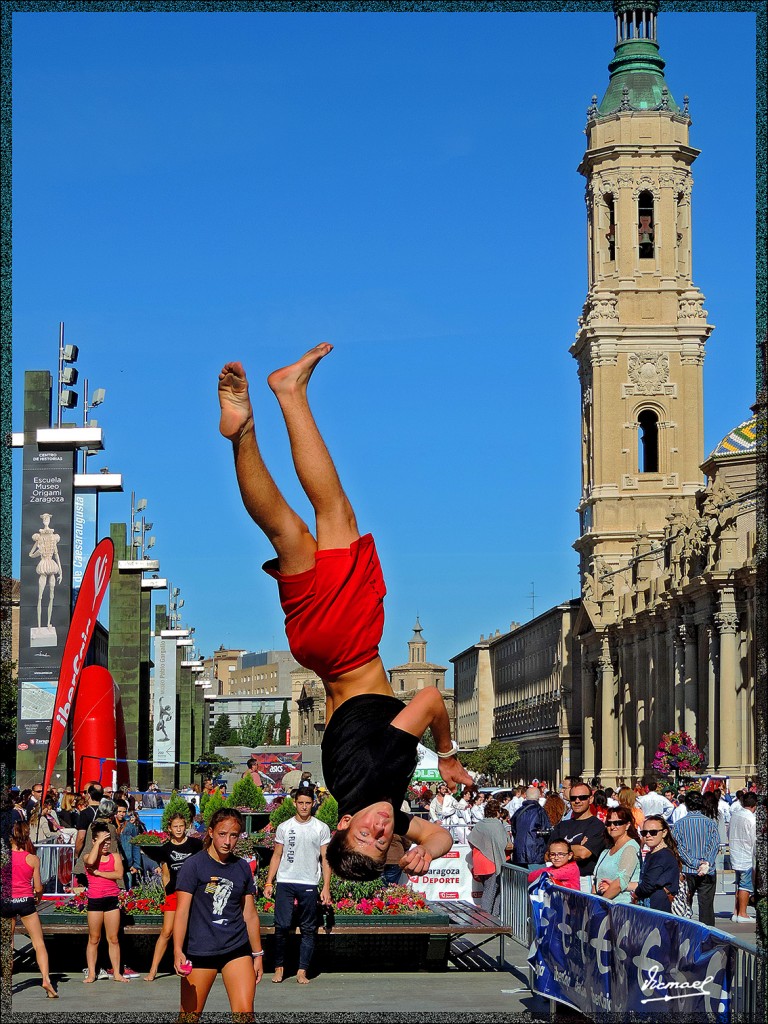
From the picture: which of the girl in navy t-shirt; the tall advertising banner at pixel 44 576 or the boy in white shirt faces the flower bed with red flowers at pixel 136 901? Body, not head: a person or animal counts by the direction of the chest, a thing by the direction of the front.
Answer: the tall advertising banner

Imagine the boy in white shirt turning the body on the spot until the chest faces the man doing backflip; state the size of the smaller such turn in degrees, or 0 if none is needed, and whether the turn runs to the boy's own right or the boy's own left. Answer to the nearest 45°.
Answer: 0° — they already face them

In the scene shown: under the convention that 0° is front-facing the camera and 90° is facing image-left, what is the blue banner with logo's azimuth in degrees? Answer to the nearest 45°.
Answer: approximately 45°

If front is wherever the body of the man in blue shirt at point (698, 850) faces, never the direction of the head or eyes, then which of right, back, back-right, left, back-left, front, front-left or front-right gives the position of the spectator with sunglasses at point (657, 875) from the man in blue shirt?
back

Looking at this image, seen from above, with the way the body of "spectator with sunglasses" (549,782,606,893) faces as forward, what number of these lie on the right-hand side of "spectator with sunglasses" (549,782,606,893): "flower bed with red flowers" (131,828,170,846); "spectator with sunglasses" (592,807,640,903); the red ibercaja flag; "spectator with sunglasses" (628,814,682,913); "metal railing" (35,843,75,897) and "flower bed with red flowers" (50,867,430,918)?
4

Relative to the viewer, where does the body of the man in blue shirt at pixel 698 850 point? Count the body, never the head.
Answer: away from the camera

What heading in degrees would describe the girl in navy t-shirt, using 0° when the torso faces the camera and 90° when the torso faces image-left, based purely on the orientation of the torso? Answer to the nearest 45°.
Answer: approximately 0°

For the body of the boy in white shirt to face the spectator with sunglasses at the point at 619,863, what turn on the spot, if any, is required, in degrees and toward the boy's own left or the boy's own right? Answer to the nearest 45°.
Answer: approximately 45° to the boy's own left

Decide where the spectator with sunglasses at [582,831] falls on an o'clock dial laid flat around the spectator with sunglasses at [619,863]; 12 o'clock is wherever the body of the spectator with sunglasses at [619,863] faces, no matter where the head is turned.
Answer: the spectator with sunglasses at [582,831] is roughly at 4 o'clock from the spectator with sunglasses at [619,863].
